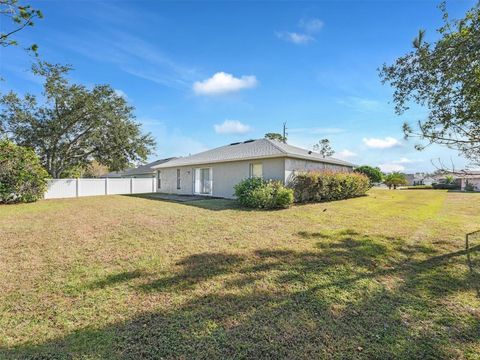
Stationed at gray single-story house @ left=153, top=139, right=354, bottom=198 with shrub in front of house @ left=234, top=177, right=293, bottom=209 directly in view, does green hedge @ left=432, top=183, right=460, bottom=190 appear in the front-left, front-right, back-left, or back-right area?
back-left

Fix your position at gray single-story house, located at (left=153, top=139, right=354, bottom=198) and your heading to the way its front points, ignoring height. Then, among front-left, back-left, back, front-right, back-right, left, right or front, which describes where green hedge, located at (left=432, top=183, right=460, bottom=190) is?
front

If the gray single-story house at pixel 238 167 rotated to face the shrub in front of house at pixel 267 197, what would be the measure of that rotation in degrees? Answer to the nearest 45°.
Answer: approximately 135° to its right

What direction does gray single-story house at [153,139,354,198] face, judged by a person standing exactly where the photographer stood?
facing away from the viewer and to the right of the viewer

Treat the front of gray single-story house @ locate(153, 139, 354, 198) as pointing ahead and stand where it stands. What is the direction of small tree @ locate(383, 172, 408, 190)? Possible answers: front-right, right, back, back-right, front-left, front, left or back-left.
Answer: front

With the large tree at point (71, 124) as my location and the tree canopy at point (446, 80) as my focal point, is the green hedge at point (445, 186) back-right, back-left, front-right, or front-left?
front-left

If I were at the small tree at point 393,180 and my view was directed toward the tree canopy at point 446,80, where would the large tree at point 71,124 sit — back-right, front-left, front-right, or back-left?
front-right

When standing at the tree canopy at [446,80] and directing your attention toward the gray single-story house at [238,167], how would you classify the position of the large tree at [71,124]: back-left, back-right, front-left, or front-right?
front-left
